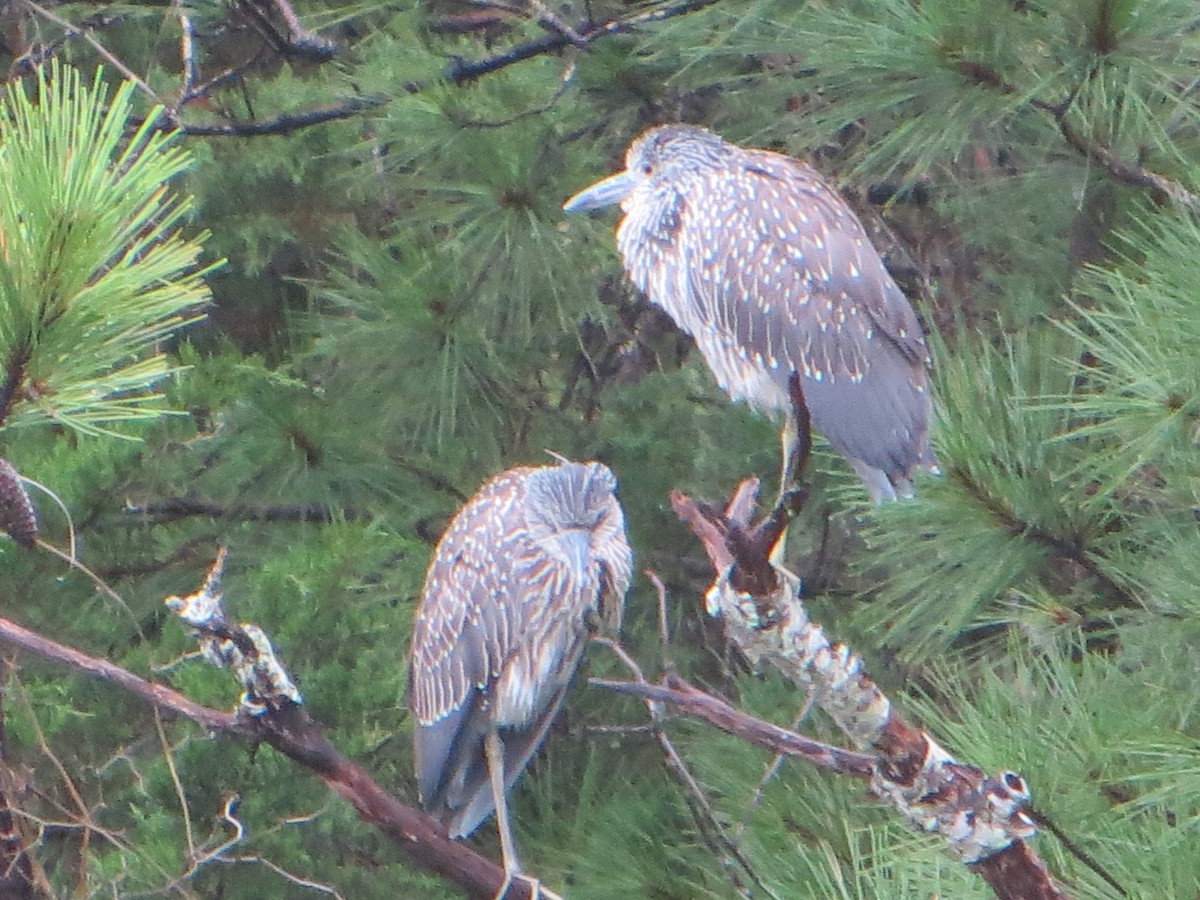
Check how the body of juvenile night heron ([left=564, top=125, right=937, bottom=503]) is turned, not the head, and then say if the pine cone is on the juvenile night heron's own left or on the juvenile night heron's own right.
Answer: on the juvenile night heron's own left

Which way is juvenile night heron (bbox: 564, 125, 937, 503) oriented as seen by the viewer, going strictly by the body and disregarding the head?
to the viewer's left

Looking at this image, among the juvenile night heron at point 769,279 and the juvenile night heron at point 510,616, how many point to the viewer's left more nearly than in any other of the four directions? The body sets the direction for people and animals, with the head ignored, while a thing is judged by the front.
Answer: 1
